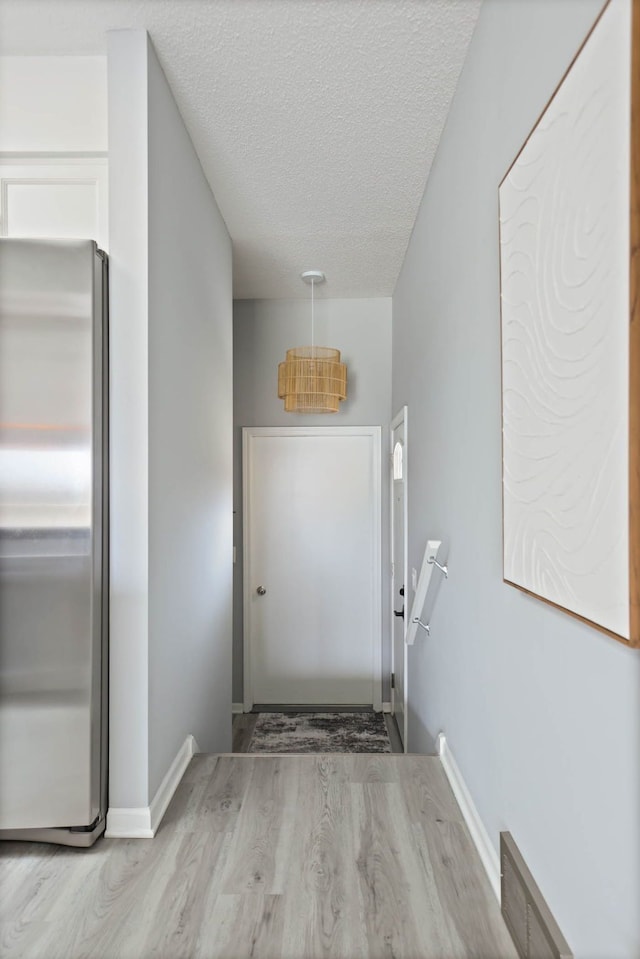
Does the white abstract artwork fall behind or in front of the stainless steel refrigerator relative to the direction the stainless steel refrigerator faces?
in front

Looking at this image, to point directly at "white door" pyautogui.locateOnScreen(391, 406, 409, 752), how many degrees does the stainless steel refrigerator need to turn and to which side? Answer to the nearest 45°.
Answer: approximately 135° to its left

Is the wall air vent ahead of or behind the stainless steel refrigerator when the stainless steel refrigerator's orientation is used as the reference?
ahead

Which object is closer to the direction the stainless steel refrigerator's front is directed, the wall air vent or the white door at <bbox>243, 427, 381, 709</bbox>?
the wall air vent

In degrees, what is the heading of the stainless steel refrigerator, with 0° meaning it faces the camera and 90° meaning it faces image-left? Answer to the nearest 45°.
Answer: approximately 0°

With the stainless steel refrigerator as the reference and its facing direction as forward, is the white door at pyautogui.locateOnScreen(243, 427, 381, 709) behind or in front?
behind

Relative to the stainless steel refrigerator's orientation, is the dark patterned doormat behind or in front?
behind

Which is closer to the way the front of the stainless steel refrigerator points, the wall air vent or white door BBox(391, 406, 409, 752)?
the wall air vent
